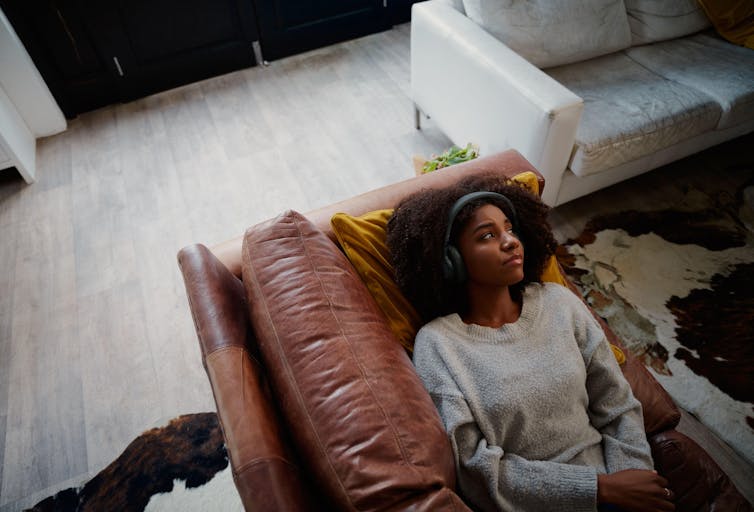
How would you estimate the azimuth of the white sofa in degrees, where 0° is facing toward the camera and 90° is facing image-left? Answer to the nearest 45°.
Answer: approximately 315°

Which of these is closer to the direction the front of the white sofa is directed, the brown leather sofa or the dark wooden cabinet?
the brown leather sofa

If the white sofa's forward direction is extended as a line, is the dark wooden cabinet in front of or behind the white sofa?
behind

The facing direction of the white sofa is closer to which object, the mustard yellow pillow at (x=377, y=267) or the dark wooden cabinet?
the mustard yellow pillow

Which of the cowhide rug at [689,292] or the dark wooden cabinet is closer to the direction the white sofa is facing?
the cowhide rug

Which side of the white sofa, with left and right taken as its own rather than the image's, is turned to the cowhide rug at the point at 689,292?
front

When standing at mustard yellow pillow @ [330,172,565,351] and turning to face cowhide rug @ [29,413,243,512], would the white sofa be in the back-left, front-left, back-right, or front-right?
back-right

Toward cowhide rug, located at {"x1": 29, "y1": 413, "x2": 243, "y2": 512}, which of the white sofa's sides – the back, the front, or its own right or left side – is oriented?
right

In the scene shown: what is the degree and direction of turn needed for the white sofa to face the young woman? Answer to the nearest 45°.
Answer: approximately 45° to its right

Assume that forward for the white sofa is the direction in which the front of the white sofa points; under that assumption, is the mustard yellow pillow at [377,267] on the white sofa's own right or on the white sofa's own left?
on the white sofa's own right
